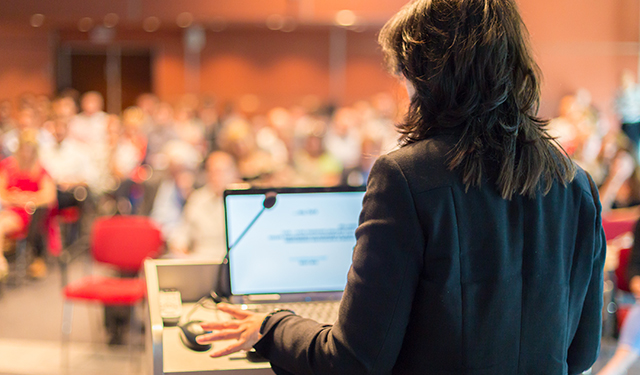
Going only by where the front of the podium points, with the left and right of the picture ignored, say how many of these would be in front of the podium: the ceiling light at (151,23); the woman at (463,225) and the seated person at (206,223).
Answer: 2

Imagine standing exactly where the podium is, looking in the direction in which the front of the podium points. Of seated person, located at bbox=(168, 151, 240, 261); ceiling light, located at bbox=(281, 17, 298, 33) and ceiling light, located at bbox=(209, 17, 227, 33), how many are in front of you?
3

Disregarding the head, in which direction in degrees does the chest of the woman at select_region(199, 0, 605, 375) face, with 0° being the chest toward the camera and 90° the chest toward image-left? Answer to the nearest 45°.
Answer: approximately 135°

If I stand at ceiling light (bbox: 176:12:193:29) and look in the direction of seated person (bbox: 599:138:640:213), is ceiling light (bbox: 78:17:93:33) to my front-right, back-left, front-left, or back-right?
back-right

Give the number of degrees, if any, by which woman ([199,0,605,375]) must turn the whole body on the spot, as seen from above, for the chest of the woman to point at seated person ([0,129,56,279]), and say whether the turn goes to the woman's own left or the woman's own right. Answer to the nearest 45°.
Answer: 0° — they already face them

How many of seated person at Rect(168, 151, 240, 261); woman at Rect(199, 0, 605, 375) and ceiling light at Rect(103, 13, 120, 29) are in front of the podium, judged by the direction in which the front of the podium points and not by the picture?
2

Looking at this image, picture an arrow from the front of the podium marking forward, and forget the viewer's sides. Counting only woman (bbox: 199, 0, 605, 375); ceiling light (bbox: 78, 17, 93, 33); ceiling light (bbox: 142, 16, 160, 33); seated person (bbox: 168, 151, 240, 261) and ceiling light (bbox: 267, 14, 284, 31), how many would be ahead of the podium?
4

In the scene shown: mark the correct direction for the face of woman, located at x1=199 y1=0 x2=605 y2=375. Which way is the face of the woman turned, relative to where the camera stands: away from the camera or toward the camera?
away from the camera

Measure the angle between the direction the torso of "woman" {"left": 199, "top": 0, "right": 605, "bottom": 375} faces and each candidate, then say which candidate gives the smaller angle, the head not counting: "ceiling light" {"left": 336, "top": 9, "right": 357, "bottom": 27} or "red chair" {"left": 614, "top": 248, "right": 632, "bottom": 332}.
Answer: the ceiling light

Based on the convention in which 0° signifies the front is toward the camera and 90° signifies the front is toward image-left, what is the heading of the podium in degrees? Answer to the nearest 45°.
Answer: approximately 180°

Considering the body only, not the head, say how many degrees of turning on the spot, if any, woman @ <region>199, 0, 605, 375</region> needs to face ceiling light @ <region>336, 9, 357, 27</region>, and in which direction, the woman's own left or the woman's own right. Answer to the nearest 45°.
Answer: approximately 45° to the woman's own right

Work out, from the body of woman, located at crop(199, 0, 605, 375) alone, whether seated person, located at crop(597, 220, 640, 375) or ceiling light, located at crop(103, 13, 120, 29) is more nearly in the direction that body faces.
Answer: the ceiling light
